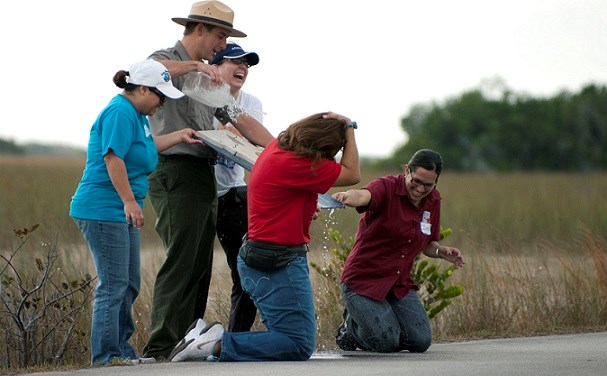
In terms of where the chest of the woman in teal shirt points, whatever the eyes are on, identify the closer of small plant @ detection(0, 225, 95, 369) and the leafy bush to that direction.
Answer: the leafy bush

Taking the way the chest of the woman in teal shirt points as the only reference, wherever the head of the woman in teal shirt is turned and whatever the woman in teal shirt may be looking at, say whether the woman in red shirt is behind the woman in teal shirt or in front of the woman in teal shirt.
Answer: in front

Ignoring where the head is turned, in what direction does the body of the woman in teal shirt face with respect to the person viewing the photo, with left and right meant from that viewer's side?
facing to the right of the viewer
